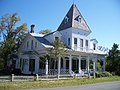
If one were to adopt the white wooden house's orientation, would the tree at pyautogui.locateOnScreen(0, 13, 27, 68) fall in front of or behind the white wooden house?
behind

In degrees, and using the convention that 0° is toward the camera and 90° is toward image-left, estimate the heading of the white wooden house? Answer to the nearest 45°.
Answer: approximately 315°
